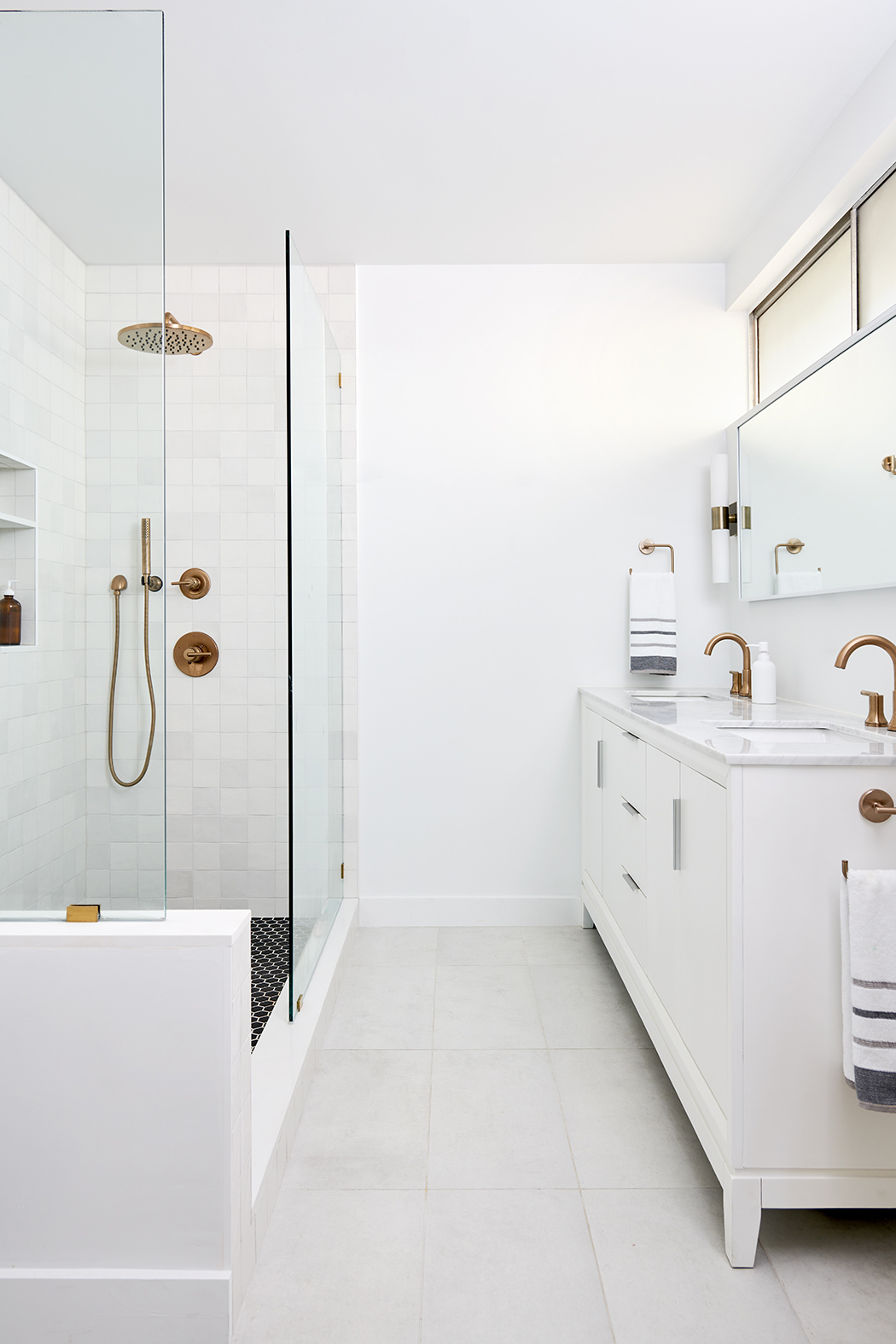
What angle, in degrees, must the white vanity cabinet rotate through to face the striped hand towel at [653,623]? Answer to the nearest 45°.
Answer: approximately 90° to its right

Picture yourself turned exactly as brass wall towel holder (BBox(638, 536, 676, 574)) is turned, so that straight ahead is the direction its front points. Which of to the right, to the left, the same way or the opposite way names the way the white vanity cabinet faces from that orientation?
to the right

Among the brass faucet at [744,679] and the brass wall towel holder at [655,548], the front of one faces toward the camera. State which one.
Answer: the brass wall towel holder

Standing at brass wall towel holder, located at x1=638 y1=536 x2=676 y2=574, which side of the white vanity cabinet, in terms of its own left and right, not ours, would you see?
right

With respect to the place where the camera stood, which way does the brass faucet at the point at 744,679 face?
facing to the left of the viewer

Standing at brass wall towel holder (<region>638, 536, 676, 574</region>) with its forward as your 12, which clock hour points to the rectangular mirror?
The rectangular mirror is roughly at 11 o'clock from the brass wall towel holder.

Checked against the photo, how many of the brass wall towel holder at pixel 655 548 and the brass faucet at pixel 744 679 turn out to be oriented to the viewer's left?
1

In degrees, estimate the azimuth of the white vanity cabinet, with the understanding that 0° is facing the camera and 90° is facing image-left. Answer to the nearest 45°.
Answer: approximately 90°

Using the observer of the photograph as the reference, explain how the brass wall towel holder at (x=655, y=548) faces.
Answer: facing the viewer

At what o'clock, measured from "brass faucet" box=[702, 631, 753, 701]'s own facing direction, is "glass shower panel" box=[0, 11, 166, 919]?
The glass shower panel is roughly at 10 o'clock from the brass faucet.
